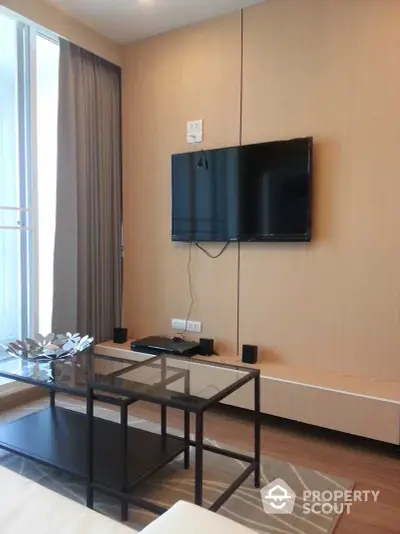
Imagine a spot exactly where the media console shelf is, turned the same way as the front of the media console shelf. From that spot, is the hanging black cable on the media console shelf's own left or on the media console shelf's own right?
on the media console shelf's own right

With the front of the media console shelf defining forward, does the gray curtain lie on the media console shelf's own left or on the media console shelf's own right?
on the media console shelf's own right

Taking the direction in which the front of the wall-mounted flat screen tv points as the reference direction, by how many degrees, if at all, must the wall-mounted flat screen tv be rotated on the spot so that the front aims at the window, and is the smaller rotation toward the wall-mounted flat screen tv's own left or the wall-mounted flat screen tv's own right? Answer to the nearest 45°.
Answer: approximately 45° to the wall-mounted flat screen tv's own right

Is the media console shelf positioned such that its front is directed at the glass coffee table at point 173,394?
yes

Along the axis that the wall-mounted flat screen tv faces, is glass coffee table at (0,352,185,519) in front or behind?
in front

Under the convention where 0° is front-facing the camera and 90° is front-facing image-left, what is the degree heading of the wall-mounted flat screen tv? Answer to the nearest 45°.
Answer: approximately 45°

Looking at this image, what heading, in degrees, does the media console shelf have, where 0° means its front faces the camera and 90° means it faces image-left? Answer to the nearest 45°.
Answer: approximately 45°

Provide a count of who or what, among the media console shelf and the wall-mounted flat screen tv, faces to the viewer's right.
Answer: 0
